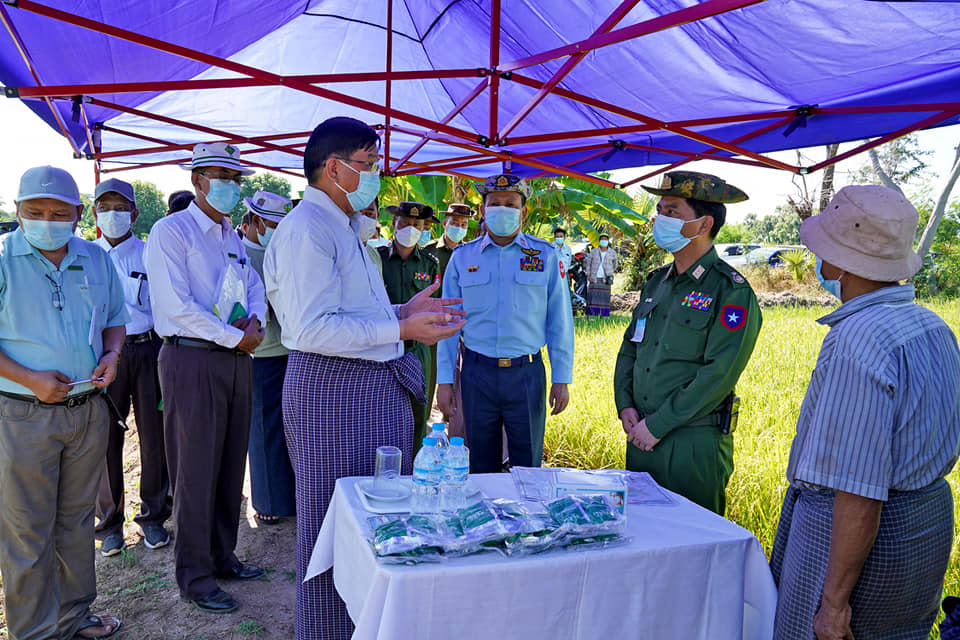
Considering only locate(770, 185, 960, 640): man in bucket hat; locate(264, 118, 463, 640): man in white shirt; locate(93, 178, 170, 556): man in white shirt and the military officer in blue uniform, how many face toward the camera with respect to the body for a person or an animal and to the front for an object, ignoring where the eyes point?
2

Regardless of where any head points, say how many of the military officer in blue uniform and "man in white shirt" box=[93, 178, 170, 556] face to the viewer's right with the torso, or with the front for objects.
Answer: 0

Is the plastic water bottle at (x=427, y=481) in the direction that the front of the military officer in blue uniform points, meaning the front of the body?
yes

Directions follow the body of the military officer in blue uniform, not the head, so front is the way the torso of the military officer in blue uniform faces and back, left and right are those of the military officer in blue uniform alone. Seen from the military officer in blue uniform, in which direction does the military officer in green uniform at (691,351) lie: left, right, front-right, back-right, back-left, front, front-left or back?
front-left

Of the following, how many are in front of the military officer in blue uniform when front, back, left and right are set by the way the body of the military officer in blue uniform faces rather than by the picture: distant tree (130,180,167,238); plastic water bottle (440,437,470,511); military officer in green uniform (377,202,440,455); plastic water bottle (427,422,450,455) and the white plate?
3

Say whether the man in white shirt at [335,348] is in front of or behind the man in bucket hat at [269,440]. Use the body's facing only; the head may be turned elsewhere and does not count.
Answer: in front

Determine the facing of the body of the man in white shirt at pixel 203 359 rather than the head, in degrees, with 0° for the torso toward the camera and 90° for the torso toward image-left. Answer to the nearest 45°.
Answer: approximately 315°

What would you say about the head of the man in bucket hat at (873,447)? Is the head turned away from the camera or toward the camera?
away from the camera

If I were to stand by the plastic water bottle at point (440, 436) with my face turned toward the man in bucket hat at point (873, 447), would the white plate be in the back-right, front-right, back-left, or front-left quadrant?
back-right

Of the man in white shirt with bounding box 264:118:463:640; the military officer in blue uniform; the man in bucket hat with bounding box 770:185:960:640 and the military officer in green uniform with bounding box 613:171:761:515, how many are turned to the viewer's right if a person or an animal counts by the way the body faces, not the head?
1

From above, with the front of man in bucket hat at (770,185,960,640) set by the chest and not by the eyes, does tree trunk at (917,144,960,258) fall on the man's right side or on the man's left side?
on the man's right side

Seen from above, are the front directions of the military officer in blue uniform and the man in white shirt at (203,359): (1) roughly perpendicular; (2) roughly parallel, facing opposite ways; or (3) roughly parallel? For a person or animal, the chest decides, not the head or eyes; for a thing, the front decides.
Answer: roughly perpendicular

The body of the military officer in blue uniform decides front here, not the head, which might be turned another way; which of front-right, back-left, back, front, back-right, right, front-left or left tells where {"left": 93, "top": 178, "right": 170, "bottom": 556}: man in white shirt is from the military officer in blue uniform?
right

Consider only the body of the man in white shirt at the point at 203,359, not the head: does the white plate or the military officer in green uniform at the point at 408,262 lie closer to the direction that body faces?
the white plate

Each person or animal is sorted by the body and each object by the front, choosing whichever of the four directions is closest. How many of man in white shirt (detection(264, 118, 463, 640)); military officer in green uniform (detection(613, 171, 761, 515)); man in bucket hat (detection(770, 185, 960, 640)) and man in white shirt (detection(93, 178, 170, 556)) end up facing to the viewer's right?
1

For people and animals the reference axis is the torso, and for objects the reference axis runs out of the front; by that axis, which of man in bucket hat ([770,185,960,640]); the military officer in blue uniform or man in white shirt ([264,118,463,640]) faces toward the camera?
the military officer in blue uniform
